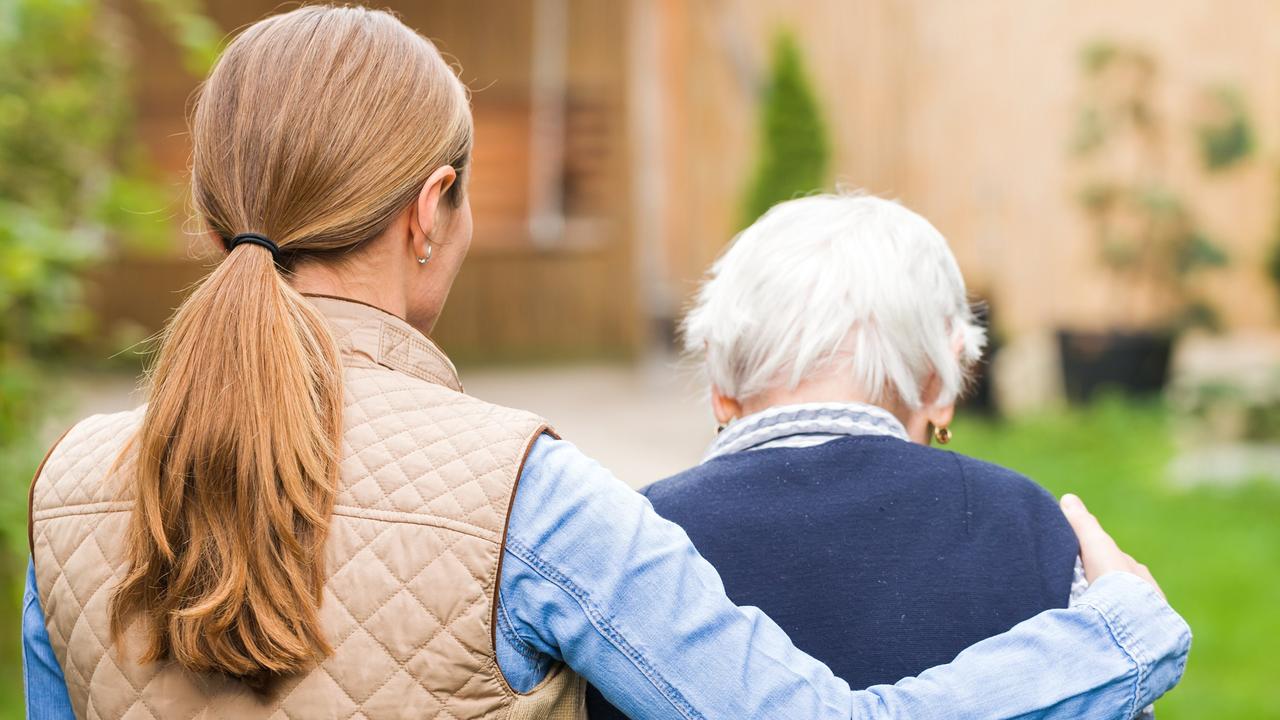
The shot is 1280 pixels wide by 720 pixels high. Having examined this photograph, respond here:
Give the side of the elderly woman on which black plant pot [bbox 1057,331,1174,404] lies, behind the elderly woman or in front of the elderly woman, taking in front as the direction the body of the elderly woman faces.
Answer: in front

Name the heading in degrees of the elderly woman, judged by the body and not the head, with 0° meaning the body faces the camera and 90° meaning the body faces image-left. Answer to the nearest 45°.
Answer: approximately 180°

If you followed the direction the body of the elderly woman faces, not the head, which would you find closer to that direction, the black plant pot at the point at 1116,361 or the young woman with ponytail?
the black plant pot

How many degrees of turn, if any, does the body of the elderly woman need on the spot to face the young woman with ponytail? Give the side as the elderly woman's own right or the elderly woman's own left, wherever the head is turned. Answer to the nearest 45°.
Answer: approximately 135° to the elderly woman's own left

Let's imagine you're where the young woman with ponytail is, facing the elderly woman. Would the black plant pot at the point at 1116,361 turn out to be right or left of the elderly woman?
left

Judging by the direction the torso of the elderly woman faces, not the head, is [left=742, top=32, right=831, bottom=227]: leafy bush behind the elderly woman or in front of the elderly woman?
in front

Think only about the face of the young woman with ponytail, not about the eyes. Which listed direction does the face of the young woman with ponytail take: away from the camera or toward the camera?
away from the camera

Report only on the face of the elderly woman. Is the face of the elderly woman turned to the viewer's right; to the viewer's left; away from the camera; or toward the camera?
away from the camera

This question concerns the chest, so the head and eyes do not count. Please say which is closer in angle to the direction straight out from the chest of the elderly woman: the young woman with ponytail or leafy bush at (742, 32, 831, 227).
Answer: the leafy bush
